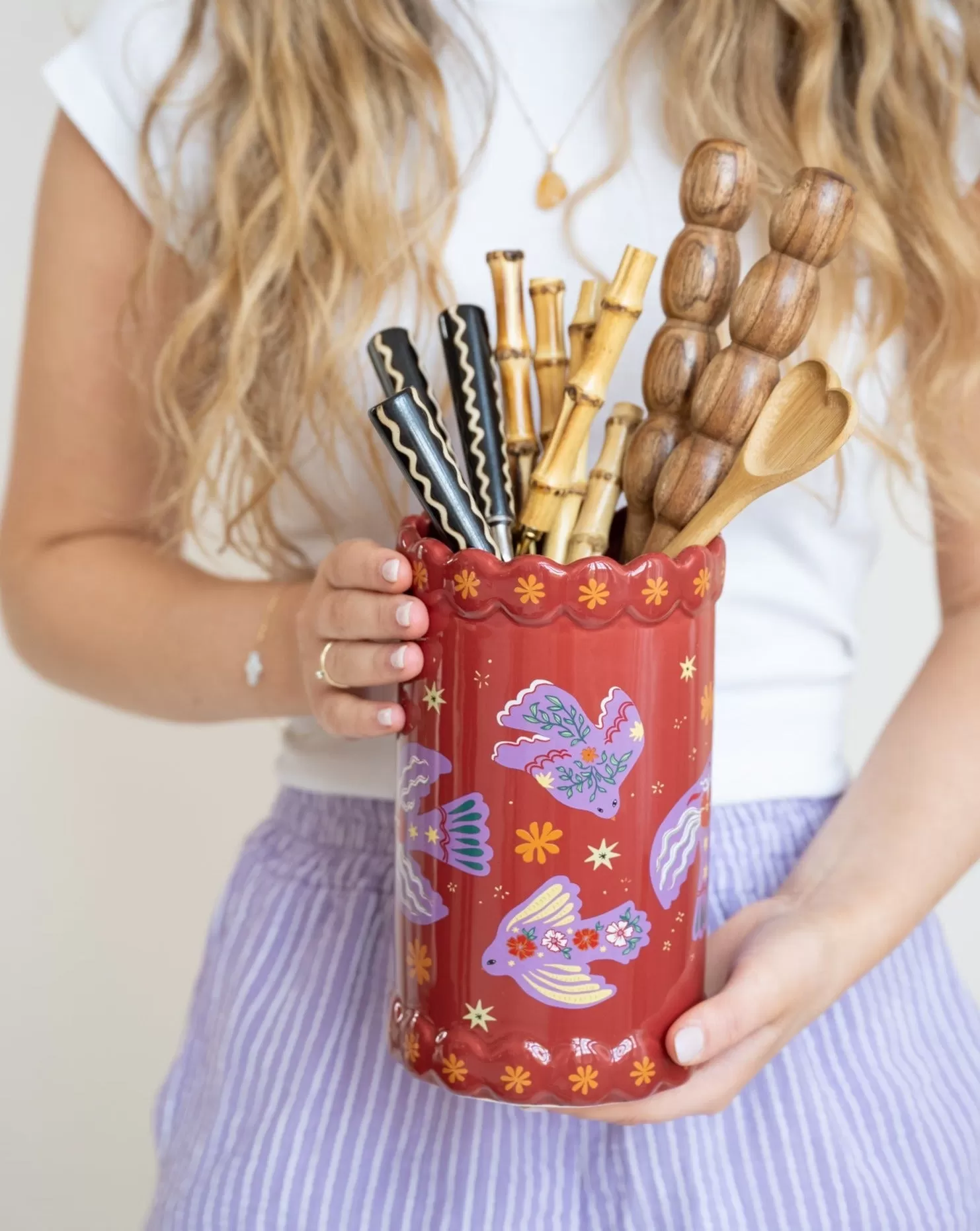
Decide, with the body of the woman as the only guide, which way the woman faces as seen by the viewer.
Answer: toward the camera
